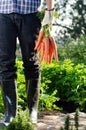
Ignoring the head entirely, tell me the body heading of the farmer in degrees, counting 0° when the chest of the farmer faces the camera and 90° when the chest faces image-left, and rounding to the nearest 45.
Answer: approximately 0°
